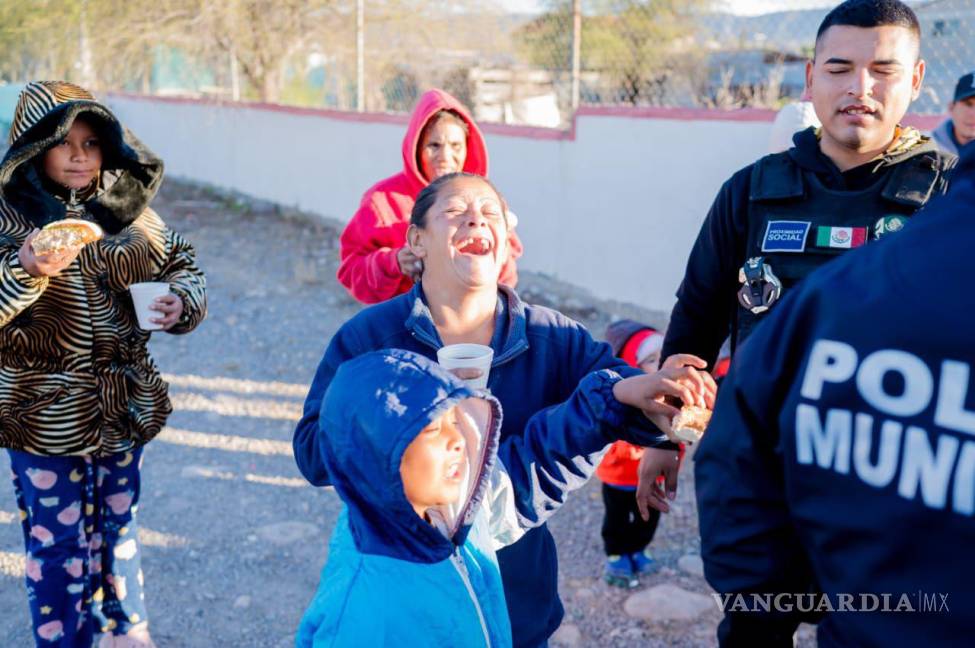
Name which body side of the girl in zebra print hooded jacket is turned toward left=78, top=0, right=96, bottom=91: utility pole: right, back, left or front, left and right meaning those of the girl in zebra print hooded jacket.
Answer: back

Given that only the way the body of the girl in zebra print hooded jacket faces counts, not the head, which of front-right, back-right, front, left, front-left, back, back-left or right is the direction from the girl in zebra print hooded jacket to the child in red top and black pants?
left

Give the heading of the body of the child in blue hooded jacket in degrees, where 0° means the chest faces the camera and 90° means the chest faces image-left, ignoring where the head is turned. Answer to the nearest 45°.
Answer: approximately 315°

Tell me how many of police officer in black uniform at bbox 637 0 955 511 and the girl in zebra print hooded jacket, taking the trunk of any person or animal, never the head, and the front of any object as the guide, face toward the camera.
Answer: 2

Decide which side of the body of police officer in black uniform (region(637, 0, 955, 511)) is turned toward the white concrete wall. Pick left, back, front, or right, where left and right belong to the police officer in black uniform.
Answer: back

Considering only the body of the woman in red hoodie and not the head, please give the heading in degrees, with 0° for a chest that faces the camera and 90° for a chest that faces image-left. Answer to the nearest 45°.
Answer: approximately 315°

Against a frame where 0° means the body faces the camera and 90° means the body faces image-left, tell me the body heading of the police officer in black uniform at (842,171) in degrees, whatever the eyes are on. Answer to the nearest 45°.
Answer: approximately 0°

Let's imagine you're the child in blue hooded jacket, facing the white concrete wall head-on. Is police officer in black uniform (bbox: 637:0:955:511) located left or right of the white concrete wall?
right
